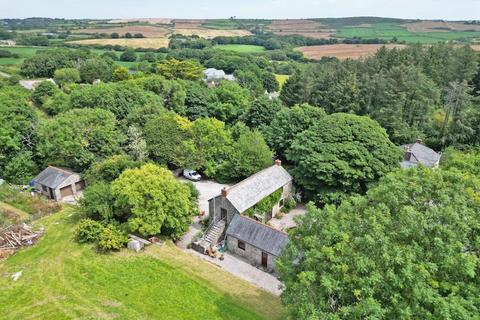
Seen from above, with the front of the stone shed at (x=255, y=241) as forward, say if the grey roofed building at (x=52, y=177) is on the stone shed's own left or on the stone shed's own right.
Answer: on the stone shed's own right

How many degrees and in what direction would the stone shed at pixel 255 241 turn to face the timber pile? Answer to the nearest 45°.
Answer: approximately 45° to its right

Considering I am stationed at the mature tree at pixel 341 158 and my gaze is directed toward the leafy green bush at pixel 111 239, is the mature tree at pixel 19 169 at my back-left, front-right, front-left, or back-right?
front-right

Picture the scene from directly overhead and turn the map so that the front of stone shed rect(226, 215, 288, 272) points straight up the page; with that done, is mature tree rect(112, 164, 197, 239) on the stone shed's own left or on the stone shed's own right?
on the stone shed's own right

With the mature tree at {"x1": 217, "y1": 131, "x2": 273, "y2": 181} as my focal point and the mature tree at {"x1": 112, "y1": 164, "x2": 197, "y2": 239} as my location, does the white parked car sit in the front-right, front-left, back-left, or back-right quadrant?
front-left

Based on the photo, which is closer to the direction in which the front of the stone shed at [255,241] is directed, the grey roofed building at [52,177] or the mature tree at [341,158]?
the grey roofed building

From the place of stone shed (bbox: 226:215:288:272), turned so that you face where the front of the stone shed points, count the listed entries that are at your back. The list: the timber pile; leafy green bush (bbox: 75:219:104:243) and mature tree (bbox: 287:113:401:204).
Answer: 1

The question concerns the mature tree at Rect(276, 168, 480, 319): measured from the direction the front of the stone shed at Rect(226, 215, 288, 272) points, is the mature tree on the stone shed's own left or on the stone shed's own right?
on the stone shed's own left

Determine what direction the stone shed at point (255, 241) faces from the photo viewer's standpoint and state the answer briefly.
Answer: facing the viewer and to the left of the viewer

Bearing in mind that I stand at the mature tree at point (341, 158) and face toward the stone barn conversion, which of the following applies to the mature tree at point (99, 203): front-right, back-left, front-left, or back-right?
front-right

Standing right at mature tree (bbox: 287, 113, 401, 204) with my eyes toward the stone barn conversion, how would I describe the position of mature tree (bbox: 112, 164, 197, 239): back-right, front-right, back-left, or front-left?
front-right

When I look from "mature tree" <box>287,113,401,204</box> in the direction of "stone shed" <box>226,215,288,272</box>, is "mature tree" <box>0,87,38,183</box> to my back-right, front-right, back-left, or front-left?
front-right

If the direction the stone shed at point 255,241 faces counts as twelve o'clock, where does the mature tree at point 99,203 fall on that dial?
The mature tree is roughly at 2 o'clock from the stone shed.

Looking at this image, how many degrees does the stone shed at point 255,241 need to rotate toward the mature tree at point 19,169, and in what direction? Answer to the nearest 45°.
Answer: approximately 90° to its right

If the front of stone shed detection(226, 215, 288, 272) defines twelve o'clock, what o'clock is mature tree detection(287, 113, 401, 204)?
The mature tree is roughly at 6 o'clock from the stone shed.
